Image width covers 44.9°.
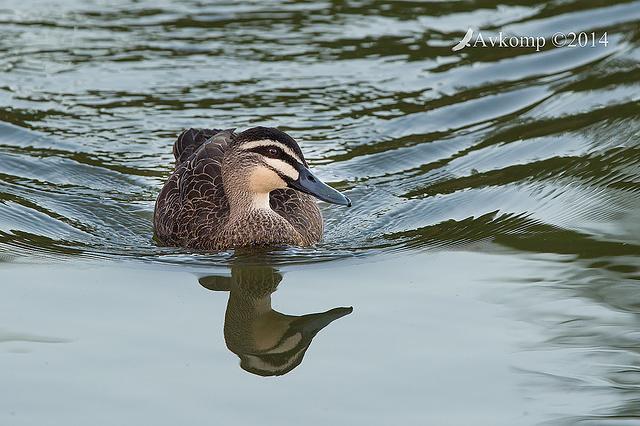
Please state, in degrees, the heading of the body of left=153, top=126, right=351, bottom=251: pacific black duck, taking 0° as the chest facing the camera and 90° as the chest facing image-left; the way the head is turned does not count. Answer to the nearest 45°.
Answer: approximately 315°
